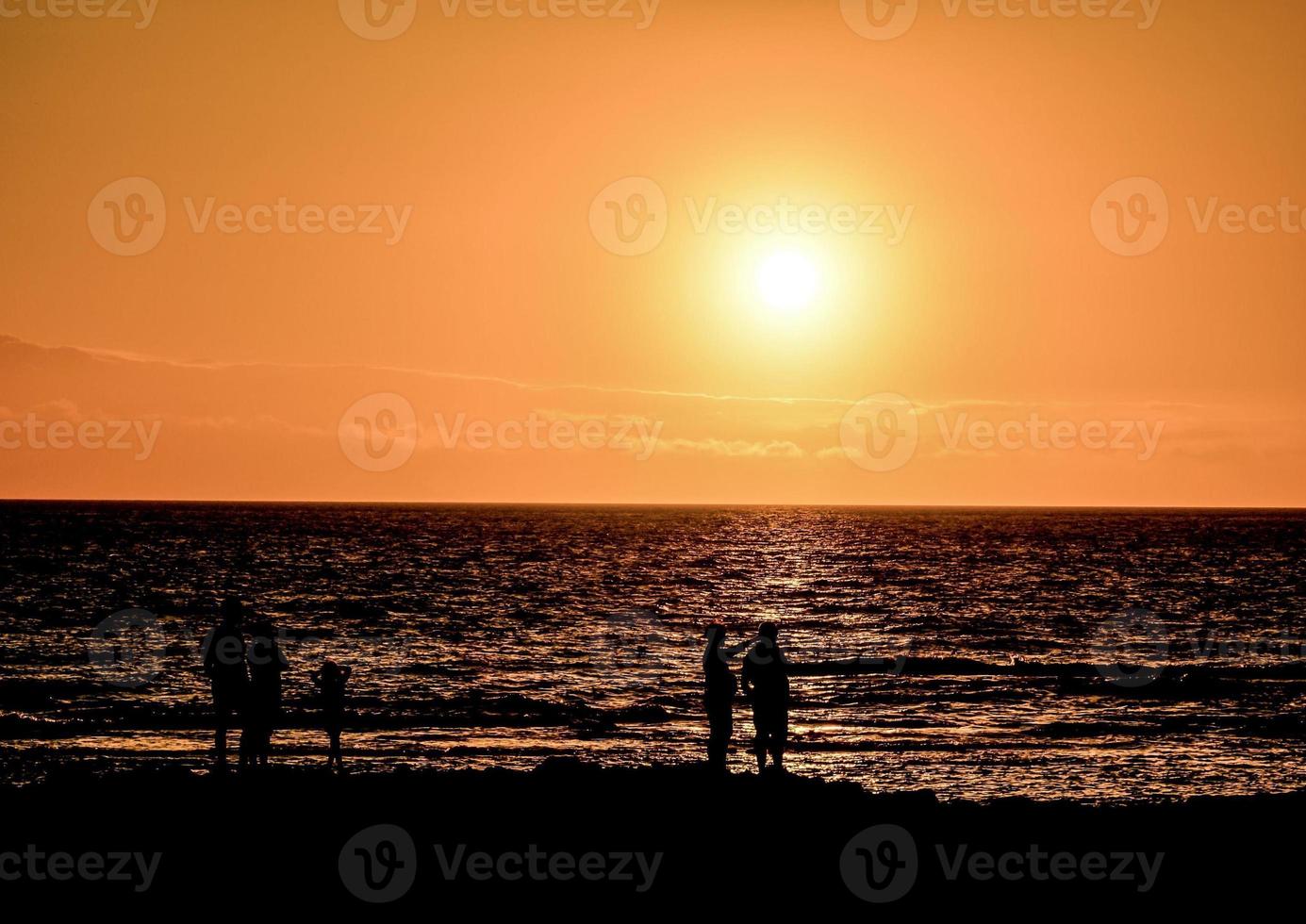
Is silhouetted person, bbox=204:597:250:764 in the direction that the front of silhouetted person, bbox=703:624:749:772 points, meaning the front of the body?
no

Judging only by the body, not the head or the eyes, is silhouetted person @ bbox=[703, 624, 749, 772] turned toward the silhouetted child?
no
